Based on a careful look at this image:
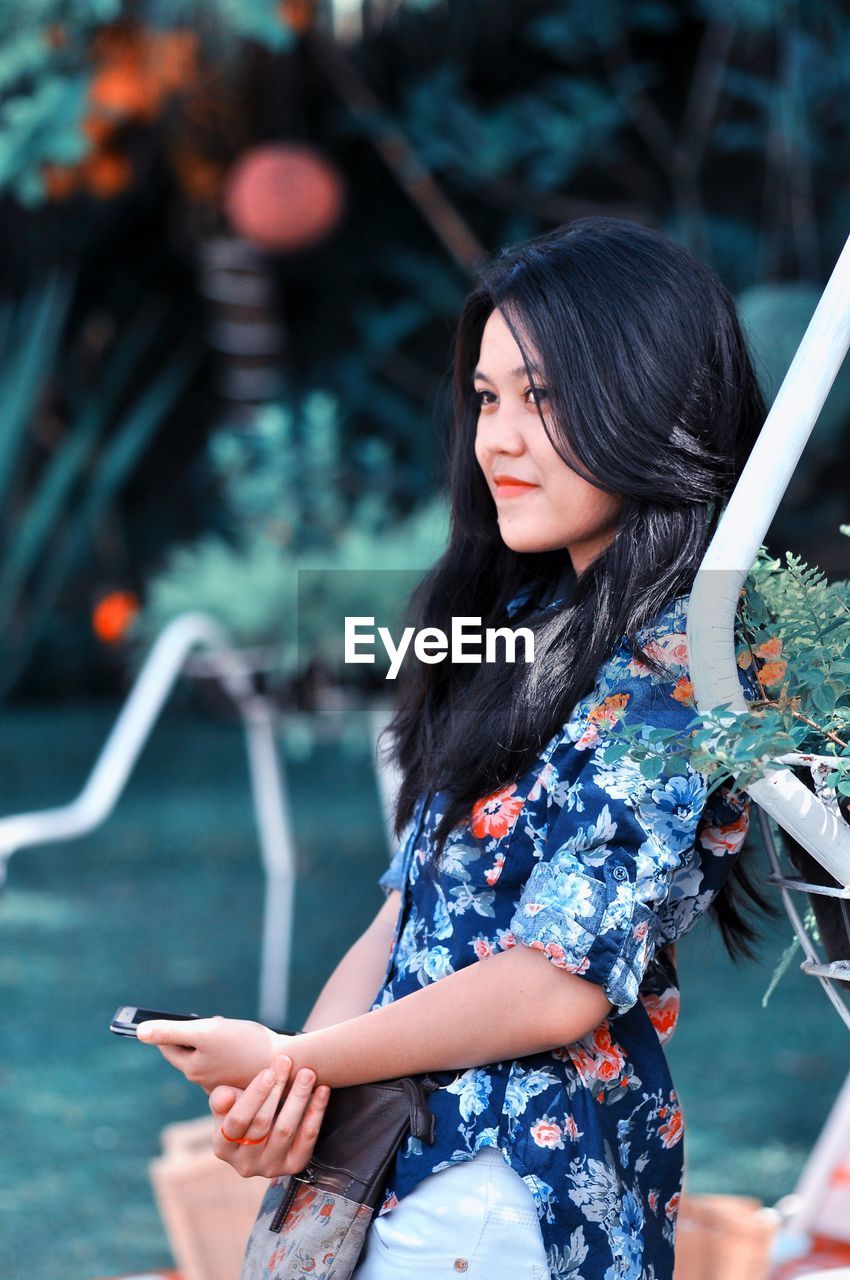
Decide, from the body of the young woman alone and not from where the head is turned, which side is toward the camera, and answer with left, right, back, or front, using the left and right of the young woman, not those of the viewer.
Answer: left

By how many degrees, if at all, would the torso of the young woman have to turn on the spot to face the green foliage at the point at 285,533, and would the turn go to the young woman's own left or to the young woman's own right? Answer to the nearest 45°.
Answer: approximately 90° to the young woman's own right

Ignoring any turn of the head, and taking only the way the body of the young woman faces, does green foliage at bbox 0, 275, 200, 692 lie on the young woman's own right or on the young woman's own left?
on the young woman's own right

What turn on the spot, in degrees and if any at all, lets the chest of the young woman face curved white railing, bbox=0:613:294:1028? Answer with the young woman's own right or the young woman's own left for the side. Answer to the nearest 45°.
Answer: approximately 90° to the young woman's own right

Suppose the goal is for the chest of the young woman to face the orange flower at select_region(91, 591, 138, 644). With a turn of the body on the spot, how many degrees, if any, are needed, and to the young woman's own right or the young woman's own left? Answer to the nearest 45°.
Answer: approximately 90° to the young woman's own right
